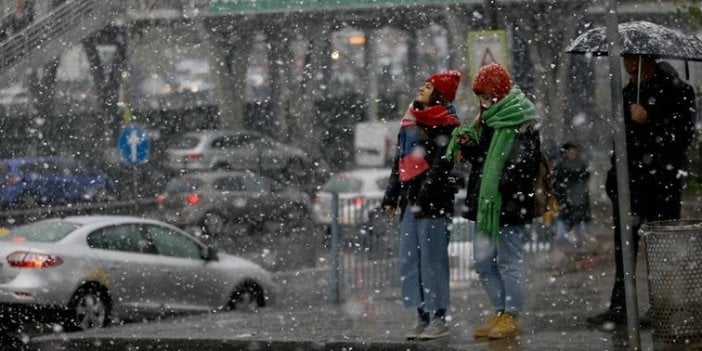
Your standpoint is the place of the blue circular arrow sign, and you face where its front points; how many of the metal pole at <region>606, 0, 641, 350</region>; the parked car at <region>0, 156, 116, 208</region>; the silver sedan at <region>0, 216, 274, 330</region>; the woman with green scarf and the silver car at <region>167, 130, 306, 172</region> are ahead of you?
3

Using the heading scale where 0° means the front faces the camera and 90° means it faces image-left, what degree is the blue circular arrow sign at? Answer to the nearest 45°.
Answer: approximately 0°

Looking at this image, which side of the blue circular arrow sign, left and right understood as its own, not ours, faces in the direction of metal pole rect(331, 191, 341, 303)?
front

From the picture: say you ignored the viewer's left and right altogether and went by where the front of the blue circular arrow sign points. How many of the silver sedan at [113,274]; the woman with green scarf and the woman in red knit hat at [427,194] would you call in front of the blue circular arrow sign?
3

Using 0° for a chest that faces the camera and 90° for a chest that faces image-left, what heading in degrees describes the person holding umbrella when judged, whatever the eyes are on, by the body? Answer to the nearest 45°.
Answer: approximately 90°

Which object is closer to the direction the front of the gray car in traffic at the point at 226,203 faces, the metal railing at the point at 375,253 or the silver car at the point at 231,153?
the silver car

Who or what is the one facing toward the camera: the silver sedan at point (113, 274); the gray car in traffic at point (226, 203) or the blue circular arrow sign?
the blue circular arrow sign

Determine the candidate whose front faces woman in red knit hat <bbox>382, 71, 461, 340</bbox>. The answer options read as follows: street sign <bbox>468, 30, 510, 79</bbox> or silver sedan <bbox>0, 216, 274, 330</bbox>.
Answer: the street sign

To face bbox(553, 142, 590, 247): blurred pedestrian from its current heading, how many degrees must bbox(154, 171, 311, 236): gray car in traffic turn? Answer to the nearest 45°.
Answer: approximately 90° to its right

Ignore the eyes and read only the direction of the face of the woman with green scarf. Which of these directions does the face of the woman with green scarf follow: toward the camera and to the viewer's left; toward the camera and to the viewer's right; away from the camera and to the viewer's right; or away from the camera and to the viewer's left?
toward the camera and to the viewer's left

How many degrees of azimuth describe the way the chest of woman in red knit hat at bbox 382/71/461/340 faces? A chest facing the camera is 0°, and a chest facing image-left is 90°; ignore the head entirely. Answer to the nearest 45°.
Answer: approximately 45°
